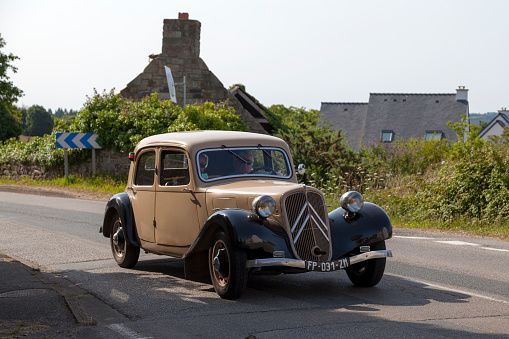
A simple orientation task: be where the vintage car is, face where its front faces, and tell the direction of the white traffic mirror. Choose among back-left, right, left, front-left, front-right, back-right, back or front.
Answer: back-left

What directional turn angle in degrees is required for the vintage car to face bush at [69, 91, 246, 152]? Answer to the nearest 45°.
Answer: approximately 135° to its left

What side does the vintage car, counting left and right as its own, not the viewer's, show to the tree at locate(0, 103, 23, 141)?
back

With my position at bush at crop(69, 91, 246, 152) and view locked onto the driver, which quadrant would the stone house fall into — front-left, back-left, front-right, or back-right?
back-left

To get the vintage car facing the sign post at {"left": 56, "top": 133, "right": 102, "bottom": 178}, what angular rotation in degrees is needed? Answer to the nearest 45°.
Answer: approximately 135° to its left

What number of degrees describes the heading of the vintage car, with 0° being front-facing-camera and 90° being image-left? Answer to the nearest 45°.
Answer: approximately 315°

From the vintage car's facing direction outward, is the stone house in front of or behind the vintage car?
behind

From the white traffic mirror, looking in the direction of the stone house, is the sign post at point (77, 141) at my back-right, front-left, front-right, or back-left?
back-left
